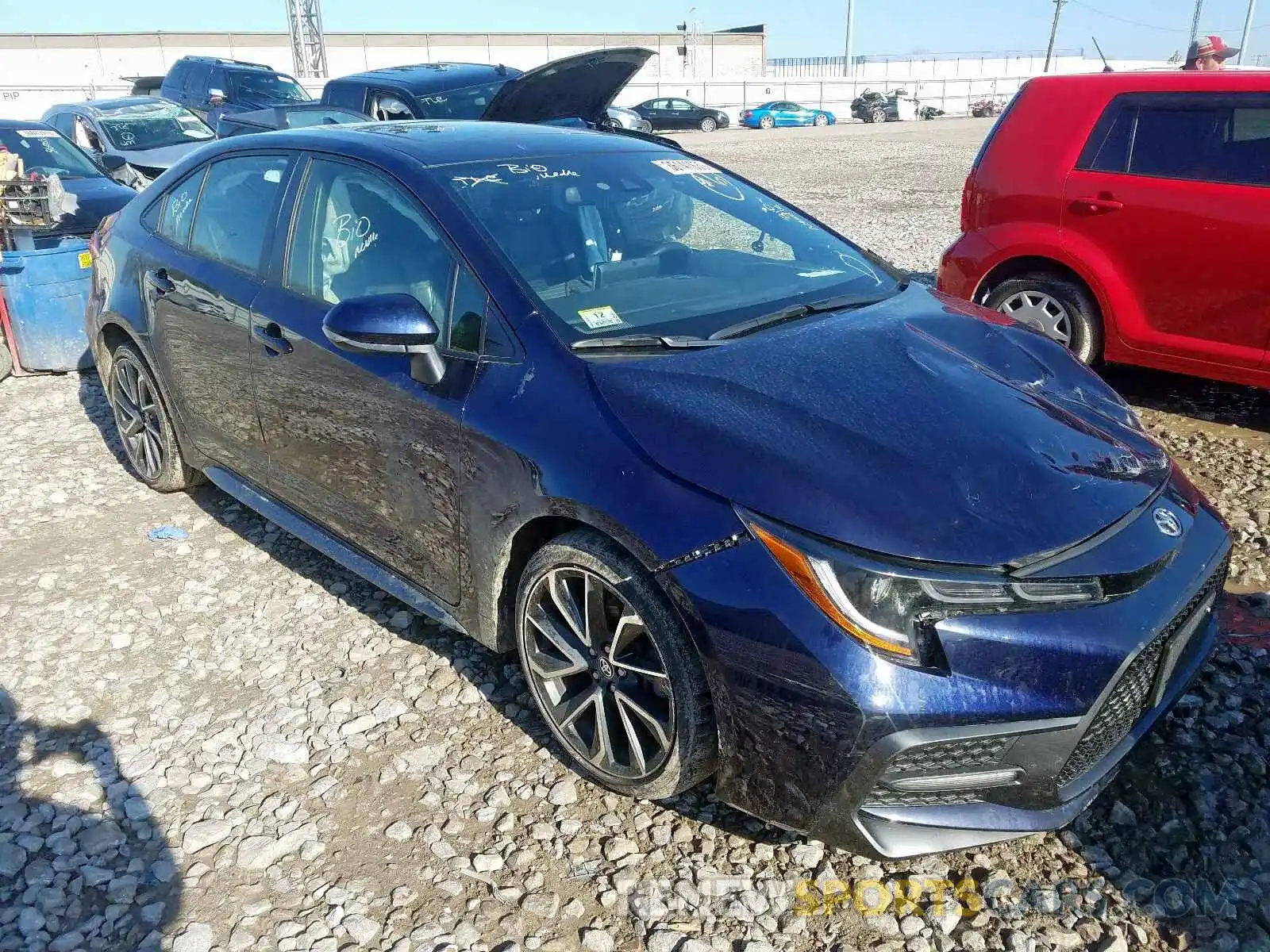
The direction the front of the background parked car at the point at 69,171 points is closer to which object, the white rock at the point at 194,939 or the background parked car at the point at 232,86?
the white rock

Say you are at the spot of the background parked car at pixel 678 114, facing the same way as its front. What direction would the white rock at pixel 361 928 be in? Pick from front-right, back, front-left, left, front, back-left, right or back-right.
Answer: right

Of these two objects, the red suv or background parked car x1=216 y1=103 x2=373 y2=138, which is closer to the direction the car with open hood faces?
the red suv

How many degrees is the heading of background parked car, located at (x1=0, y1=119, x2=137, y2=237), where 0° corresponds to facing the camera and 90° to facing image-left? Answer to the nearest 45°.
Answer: approximately 315°

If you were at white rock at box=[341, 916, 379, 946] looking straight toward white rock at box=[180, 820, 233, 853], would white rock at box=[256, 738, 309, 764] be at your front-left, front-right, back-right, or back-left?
front-right

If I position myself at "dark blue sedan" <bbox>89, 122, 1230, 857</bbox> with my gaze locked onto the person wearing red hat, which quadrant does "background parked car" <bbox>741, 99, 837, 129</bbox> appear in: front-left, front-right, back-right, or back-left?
front-left

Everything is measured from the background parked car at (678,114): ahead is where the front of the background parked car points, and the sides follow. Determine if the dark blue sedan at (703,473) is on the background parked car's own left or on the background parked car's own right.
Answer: on the background parked car's own right

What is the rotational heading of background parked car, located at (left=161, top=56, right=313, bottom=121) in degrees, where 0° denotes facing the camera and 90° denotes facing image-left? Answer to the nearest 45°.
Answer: approximately 315°
